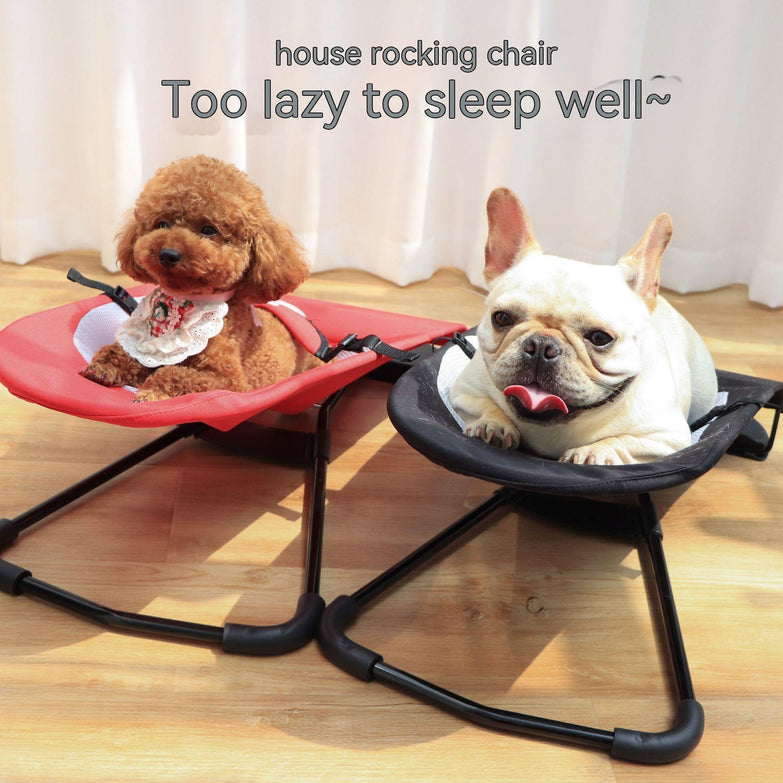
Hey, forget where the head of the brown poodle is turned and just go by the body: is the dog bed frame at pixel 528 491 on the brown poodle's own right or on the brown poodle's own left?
on the brown poodle's own left

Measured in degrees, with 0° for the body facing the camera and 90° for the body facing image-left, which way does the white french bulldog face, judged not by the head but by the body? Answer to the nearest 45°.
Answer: approximately 45°

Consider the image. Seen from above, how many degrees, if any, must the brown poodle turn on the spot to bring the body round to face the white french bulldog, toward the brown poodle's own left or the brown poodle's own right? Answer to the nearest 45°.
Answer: approximately 90° to the brown poodle's own left
